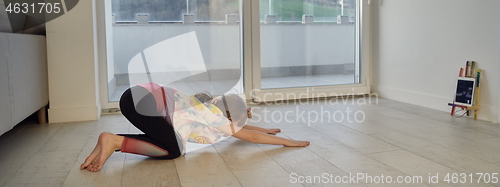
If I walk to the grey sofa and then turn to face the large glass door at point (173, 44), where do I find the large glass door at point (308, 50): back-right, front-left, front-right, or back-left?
front-right

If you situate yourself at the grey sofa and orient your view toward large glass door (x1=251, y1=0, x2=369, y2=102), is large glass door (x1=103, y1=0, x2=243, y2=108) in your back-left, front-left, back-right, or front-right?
front-left

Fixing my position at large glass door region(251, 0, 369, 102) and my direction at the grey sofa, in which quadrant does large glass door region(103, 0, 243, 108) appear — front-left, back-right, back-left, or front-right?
front-right

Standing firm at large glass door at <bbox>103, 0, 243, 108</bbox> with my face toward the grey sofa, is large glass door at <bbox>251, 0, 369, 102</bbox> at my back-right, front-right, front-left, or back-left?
back-left
